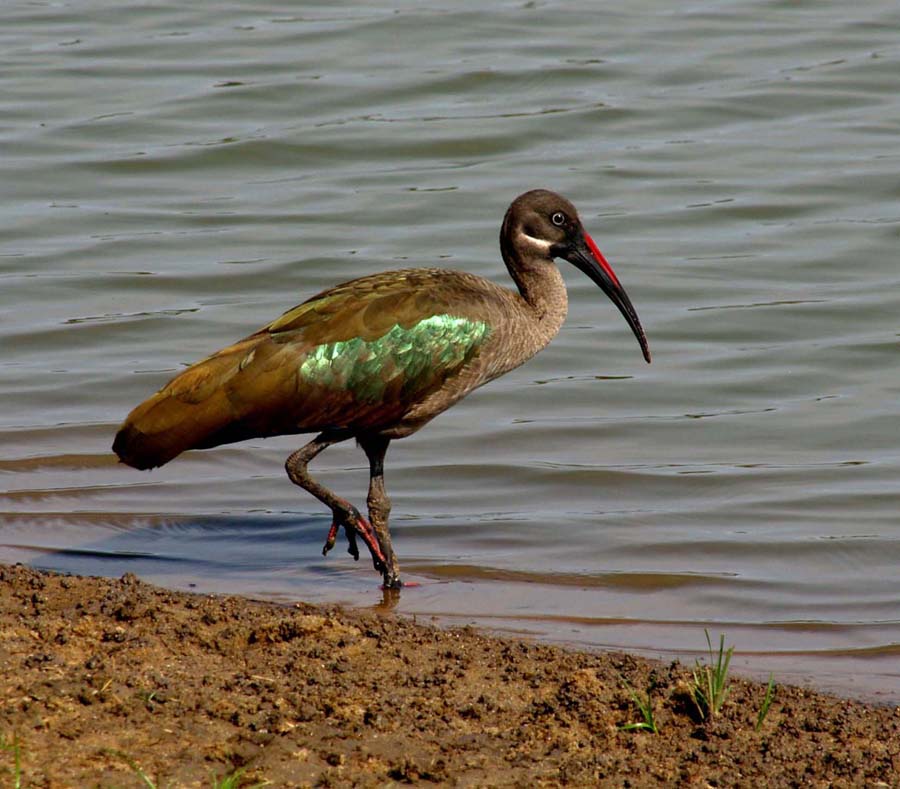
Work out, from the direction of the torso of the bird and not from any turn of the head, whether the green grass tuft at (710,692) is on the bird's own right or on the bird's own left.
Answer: on the bird's own right

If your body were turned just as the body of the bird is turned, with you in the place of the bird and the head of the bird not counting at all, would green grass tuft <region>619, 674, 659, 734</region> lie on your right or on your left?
on your right

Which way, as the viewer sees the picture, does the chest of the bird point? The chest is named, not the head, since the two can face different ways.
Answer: to the viewer's right
